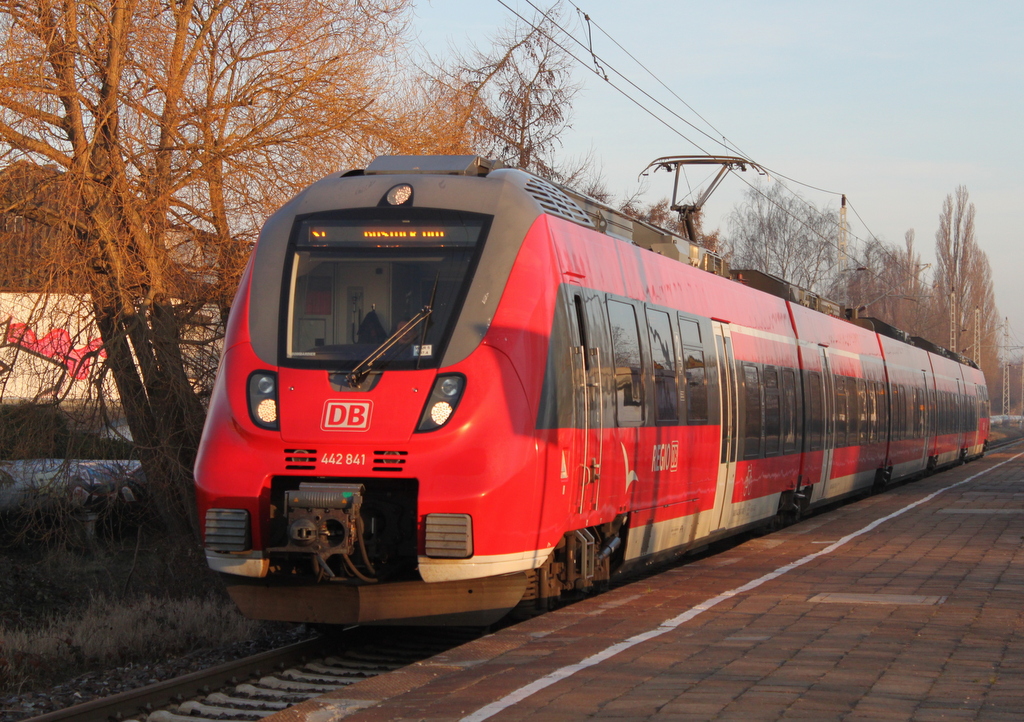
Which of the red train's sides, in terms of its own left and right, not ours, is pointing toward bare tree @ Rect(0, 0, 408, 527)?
right
